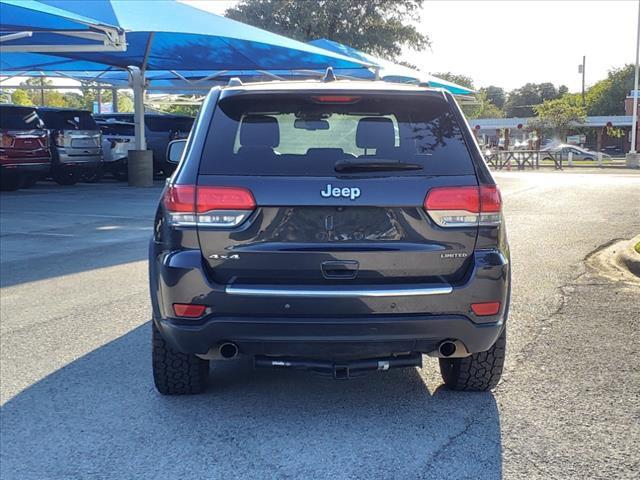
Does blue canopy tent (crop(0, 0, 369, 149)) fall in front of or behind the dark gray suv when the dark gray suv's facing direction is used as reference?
in front

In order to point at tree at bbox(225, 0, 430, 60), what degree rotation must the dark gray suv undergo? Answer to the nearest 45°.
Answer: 0° — it already faces it

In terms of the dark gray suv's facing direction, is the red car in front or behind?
in front

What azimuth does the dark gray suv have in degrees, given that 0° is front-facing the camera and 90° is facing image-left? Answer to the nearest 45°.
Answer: approximately 180°
